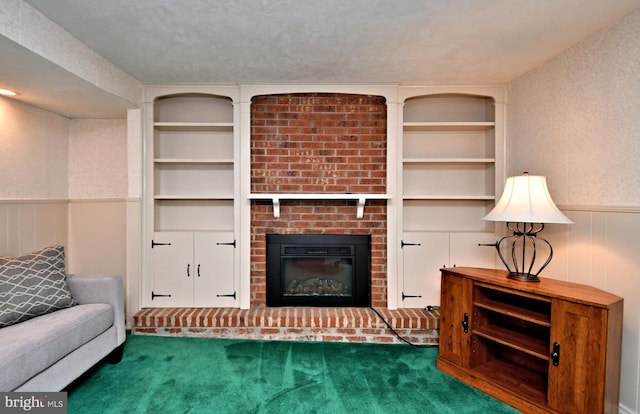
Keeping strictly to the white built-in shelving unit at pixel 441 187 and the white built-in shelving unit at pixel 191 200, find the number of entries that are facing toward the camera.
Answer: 2

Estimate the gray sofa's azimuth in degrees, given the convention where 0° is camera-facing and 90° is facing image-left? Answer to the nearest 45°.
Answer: approximately 315°

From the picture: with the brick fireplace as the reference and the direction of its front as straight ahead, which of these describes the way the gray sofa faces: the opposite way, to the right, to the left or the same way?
to the left

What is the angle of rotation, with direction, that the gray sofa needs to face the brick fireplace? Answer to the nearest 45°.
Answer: approximately 45° to its left

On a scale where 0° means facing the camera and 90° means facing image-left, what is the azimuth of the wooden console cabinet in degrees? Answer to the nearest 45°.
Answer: approximately 45°

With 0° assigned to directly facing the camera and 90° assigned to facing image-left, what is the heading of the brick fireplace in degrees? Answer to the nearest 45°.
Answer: approximately 0°

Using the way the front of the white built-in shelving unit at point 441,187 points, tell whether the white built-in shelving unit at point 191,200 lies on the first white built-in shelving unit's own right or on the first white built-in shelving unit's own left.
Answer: on the first white built-in shelving unit's own right

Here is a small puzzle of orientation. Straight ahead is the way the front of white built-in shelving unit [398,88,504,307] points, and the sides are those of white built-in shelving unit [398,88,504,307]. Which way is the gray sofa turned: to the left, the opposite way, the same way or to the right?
to the left
